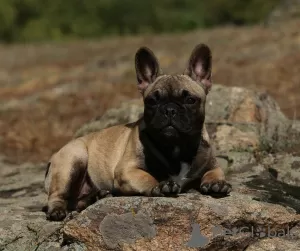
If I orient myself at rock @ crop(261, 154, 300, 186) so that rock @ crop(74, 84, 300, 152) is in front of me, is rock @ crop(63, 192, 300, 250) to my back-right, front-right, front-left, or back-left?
back-left

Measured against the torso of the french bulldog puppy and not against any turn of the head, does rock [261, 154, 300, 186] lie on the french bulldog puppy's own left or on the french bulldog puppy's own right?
on the french bulldog puppy's own left

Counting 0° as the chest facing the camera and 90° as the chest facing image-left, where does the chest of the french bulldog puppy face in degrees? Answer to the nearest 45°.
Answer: approximately 315°
